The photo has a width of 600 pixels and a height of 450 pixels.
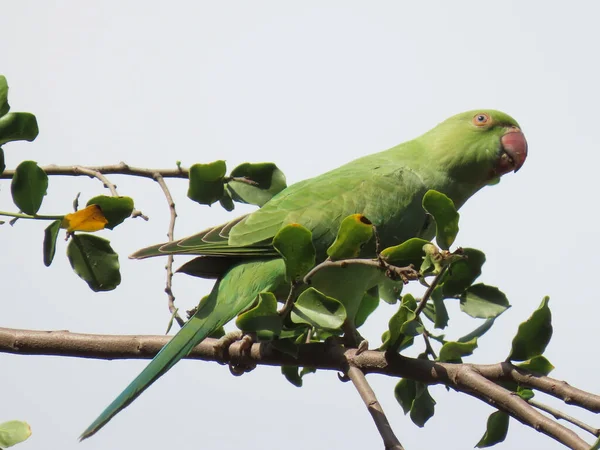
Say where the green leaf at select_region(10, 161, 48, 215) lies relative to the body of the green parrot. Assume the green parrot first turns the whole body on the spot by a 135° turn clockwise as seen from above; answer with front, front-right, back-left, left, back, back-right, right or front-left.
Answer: front

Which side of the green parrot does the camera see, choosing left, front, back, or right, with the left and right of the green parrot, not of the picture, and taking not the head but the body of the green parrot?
right

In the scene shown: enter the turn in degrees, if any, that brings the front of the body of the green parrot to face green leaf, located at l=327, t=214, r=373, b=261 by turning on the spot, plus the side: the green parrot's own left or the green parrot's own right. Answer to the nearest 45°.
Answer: approximately 90° to the green parrot's own right

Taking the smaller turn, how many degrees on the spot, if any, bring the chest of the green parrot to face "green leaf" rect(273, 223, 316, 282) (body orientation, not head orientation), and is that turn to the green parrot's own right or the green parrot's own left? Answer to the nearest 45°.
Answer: approximately 90° to the green parrot's own right

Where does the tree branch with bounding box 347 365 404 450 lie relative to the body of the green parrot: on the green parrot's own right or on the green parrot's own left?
on the green parrot's own right

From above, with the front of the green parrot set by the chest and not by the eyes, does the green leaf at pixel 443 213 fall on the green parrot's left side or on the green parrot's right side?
on the green parrot's right side

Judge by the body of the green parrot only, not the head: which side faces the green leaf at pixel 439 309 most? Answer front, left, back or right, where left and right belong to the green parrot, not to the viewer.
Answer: front
